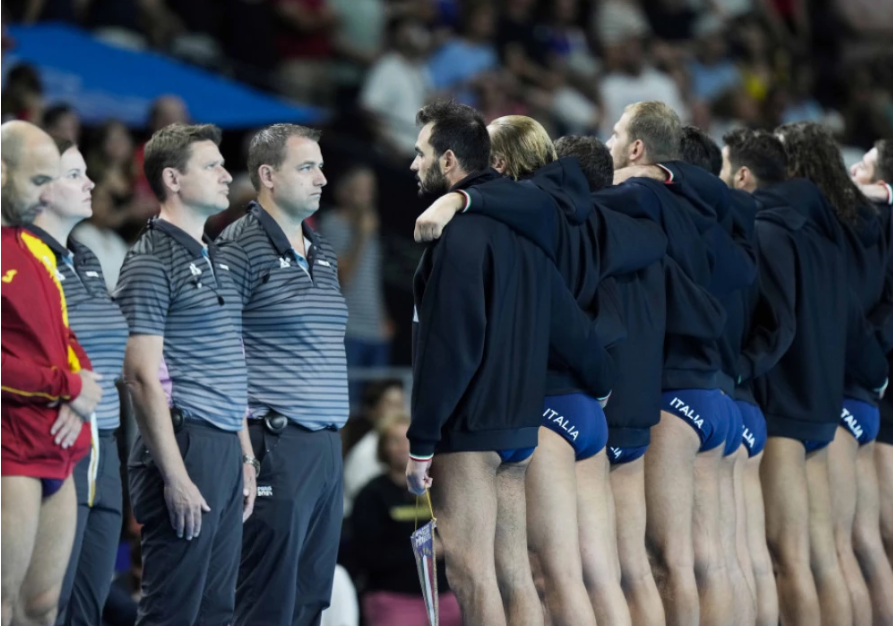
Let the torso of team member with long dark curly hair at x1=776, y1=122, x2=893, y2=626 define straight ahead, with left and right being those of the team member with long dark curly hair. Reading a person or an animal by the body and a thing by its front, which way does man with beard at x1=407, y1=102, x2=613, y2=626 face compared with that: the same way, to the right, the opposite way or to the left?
the same way

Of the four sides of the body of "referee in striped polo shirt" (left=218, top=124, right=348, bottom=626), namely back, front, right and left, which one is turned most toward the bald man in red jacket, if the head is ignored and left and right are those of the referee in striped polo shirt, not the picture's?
right

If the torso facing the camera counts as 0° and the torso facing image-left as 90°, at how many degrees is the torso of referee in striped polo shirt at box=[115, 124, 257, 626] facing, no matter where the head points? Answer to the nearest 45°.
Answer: approximately 315°

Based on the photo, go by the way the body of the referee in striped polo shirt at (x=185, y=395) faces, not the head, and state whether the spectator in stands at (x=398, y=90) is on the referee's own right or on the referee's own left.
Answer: on the referee's own left

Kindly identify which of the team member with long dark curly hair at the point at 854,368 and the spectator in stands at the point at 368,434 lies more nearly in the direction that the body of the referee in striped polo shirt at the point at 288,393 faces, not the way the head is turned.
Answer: the team member with long dark curly hair

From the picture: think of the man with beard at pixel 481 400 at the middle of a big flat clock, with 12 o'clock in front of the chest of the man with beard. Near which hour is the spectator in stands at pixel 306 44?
The spectator in stands is roughly at 1 o'clock from the man with beard.

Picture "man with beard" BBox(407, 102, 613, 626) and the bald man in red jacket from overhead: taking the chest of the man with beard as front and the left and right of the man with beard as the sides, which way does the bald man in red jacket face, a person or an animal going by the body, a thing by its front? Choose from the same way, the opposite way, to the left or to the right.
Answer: the opposite way

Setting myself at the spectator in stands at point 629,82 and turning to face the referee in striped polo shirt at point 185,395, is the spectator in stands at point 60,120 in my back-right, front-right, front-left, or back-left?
front-right

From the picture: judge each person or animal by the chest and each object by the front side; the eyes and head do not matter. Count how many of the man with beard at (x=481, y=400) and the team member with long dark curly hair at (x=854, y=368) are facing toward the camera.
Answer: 0

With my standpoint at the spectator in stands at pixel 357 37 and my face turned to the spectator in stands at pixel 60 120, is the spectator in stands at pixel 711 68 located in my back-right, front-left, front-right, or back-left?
back-left

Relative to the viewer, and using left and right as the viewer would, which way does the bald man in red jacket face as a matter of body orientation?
facing the viewer and to the right of the viewer

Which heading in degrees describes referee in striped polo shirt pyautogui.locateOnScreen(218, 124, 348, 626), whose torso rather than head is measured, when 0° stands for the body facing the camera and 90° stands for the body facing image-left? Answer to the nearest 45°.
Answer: approximately 315°

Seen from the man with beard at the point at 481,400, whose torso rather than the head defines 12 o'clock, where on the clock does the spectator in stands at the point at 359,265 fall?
The spectator in stands is roughly at 1 o'clock from the man with beard.

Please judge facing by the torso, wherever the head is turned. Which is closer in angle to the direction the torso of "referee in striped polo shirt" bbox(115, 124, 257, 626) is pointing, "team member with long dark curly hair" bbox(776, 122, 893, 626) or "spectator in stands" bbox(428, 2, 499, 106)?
the team member with long dark curly hair

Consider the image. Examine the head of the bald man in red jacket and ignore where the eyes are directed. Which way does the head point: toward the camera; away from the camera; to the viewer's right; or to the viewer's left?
to the viewer's right

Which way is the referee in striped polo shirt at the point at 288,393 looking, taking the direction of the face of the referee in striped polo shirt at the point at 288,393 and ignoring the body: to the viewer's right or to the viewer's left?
to the viewer's right
